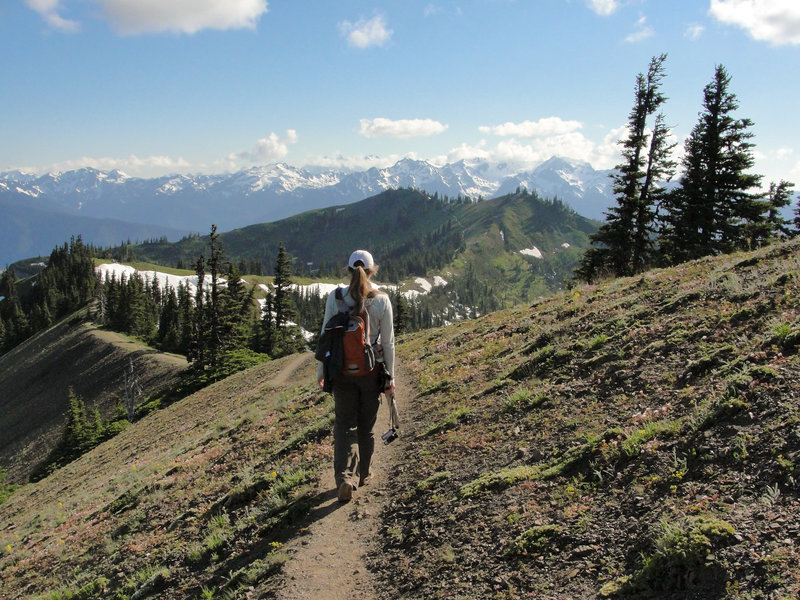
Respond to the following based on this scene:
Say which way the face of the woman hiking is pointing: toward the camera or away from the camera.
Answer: away from the camera

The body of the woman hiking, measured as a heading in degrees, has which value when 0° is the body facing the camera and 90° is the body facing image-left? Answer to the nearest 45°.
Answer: approximately 180°

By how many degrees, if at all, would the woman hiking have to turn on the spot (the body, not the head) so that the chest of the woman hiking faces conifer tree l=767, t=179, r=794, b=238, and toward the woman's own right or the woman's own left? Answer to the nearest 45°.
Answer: approximately 45° to the woman's own right

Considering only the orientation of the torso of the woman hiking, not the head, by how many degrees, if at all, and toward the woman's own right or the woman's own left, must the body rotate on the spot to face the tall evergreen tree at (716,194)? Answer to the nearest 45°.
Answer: approximately 45° to the woman's own right
